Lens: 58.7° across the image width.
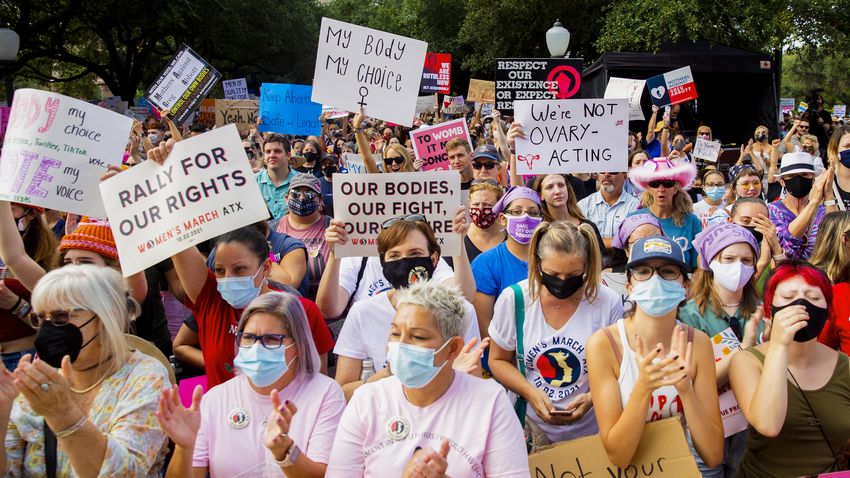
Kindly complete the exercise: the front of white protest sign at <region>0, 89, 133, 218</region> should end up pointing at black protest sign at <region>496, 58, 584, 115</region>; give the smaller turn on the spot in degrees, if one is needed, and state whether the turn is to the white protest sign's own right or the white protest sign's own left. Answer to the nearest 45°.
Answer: approximately 135° to the white protest sign's own left

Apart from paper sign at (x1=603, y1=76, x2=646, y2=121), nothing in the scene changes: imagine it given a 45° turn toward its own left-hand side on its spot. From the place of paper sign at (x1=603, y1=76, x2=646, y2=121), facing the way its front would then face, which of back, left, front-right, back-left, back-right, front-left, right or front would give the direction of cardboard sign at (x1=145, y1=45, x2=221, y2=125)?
right

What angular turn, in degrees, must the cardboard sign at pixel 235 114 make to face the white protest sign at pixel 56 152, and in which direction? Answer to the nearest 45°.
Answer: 0° — it already faces it

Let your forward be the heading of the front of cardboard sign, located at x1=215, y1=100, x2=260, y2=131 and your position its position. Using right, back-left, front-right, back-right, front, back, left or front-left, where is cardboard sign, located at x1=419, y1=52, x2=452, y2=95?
back-left
